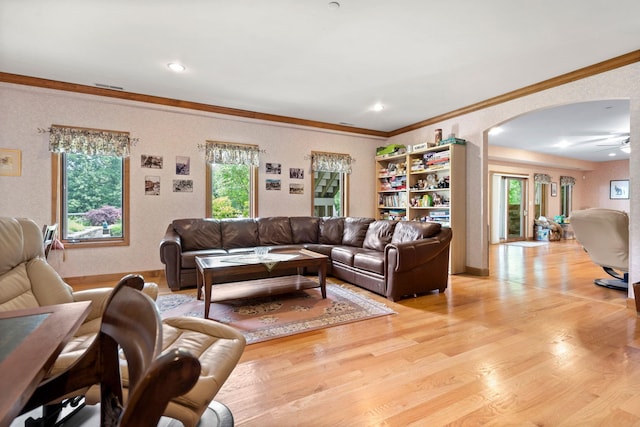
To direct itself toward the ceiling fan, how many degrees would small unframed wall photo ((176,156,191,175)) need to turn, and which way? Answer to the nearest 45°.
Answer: approximately 90° to its left

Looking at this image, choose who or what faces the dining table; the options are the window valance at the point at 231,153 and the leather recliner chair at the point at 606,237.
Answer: the window valance

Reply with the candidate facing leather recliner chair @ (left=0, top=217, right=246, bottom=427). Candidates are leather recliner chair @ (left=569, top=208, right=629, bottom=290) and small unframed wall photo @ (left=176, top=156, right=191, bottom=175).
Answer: the small unframed wall photo

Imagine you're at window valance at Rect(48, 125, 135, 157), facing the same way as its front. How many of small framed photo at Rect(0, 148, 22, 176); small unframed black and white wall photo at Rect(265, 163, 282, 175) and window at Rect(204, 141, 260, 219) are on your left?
2

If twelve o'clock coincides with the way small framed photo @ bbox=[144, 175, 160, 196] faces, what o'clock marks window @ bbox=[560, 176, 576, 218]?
The window is roughly at 9 o'clock from the small framed photo.

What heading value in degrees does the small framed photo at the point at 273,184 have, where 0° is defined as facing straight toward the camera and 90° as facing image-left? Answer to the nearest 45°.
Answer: approximately 0°

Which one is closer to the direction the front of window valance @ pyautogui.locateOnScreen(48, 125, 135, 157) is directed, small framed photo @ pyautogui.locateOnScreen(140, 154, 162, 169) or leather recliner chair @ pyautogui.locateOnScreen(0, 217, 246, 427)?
the leather recliner chair

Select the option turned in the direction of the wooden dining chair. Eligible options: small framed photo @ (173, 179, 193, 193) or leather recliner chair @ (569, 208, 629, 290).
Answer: the small framed photo

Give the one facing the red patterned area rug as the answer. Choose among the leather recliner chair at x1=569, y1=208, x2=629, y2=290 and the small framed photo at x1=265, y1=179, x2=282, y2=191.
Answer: the small framed photo

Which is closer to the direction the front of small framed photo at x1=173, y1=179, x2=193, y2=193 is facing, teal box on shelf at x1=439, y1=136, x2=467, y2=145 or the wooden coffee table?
the wooden coffee table

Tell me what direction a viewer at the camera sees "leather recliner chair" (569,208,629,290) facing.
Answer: facing away from the viewer and to the right of the viewer
